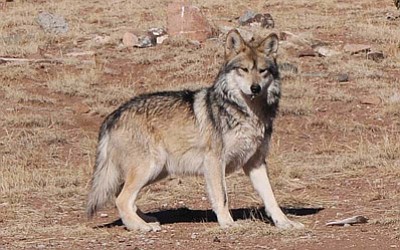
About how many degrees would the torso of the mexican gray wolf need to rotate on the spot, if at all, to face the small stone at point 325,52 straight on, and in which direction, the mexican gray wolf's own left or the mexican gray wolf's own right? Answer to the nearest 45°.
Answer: approximately 90° to the mexican gray wolf's own left

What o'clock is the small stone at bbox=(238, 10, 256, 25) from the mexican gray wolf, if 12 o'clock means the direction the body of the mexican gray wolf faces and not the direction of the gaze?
The small stone is roughly at 9 o'clock from the mexican gray wolf.

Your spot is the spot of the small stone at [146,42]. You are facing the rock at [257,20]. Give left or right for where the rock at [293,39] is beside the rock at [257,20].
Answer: right

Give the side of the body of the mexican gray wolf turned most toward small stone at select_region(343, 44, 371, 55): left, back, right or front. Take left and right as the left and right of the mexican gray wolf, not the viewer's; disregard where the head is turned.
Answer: left

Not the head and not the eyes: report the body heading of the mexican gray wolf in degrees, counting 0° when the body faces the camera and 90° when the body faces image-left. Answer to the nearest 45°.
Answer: approximately 270°

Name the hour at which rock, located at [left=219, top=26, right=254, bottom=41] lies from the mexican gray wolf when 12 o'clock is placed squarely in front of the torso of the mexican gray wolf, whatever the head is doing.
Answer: The rock is roughly at 9 o'clock from the mexican gray wolf.

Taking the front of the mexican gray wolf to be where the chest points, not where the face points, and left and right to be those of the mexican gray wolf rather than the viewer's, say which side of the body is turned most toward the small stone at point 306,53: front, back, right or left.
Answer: left

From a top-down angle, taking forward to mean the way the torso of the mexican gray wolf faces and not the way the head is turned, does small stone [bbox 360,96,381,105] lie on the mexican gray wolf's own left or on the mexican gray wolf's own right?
on the mexican gray wolf's own left

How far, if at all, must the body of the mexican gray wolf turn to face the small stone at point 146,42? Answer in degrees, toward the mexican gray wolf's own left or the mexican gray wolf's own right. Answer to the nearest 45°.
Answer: approximately 90° to the mexican gray wolf's own left

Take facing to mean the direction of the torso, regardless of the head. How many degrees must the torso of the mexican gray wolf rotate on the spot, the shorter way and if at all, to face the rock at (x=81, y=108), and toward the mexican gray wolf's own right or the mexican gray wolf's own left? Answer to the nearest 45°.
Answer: approximately 90° to the mexican gray wolf's own left
